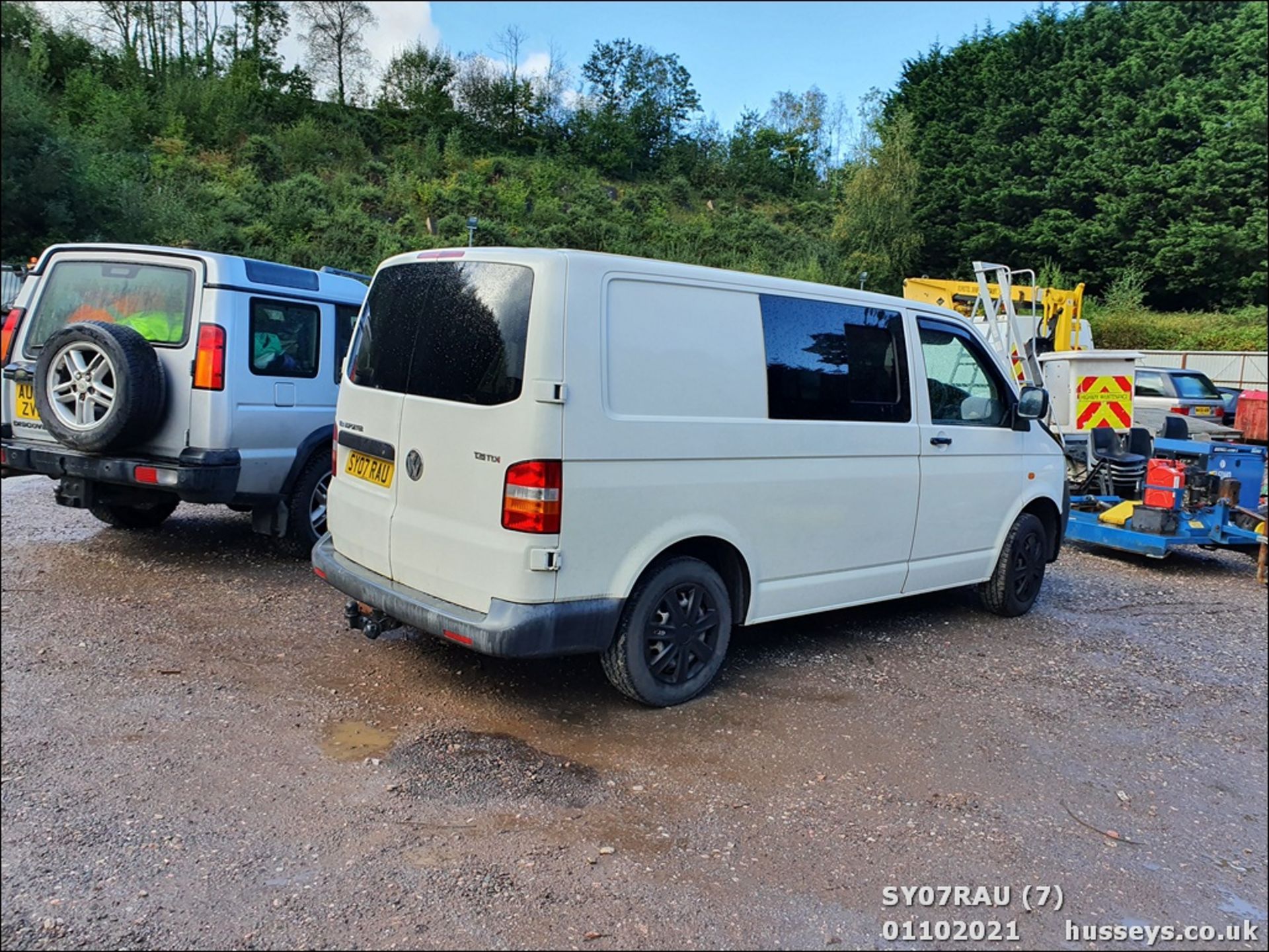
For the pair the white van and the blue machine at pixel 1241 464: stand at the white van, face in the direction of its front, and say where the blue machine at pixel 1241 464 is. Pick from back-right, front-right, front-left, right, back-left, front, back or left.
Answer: front

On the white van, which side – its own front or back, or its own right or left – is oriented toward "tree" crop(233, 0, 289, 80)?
left

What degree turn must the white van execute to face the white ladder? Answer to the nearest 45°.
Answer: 0° — it already faces it

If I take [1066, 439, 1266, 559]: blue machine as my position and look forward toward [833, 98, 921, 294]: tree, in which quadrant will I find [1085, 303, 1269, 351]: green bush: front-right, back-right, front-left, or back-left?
front-right

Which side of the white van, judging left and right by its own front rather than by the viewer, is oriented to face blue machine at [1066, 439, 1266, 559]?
front

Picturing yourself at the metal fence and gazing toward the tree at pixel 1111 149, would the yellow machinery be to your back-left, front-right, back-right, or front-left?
back-left

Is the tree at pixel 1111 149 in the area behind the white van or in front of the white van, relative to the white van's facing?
in front

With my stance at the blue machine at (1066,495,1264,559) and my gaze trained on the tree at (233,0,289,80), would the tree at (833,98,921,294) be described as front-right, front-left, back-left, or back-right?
front-right

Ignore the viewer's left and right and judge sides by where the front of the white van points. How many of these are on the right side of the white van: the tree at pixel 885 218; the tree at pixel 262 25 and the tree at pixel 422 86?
0

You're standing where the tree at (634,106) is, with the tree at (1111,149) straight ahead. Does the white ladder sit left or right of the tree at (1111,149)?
right

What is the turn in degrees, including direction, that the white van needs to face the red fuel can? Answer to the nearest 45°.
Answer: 0° — it already faces it

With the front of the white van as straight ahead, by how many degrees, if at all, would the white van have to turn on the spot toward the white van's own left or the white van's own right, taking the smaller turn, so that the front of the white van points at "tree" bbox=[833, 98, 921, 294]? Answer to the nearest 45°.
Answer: approximately 45° to the white van's own left

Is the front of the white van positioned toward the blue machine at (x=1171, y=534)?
yes

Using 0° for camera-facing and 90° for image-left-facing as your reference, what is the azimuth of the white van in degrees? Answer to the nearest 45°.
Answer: approximately 225°

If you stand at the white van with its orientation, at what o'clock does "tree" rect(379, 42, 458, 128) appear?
The tree is roughly at 10 o'clock from the white van.
